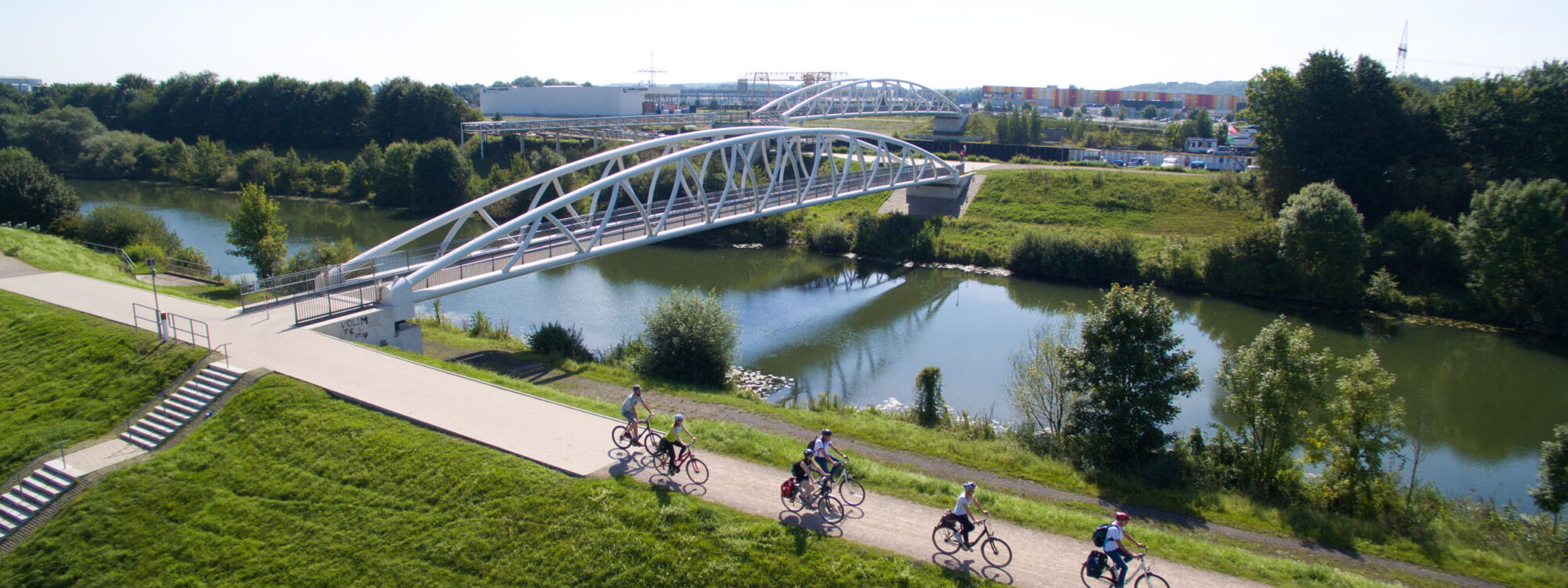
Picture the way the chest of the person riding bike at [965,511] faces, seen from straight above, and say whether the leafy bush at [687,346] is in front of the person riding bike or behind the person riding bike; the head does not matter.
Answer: behind

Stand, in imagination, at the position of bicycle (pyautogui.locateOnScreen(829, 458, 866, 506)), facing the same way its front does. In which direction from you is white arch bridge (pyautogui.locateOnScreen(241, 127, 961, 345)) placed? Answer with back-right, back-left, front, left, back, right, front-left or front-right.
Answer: back

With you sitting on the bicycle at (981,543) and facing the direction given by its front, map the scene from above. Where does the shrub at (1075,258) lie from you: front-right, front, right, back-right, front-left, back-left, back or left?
back-left

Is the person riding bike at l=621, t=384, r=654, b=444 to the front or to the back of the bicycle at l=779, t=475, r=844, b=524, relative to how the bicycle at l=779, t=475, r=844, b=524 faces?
to the back

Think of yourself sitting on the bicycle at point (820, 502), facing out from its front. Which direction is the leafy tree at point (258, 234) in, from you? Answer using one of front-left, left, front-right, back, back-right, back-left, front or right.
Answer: back

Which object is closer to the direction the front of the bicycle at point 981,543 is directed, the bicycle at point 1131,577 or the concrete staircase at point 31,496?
the bicycle

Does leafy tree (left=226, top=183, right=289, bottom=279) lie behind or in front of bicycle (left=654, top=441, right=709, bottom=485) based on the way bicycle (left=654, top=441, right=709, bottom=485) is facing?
behind

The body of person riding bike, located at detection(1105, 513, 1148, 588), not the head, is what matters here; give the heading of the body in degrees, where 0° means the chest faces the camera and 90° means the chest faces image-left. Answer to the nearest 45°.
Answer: approximately 270°

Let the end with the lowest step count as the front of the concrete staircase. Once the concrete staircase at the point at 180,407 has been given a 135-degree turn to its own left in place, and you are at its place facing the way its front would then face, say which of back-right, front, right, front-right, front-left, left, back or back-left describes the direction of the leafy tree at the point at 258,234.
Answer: left

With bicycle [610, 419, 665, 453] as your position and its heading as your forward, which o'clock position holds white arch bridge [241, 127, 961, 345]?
The white arch bridge is roughly at 7 o'clock from the bicycle.

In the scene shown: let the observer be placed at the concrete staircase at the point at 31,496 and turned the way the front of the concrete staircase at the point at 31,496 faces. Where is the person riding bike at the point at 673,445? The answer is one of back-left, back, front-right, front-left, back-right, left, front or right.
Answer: left

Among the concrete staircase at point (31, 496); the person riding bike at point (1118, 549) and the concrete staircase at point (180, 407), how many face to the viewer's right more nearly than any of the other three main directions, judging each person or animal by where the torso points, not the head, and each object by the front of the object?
1

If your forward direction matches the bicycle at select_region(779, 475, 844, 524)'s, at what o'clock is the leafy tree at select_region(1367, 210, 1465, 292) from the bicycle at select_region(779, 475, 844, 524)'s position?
The leafy tree is roughly at 9 o'clock from the bicycle.

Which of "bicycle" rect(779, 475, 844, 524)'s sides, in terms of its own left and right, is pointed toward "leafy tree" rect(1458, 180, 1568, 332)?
left

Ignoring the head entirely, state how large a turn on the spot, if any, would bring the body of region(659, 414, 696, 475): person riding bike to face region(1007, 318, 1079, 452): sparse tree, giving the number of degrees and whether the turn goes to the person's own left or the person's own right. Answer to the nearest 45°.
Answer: approximately 90° to the person's own left
